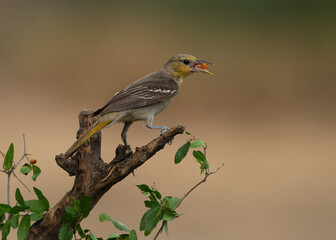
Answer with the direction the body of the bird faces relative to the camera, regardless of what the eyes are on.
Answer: to the viewer's right
